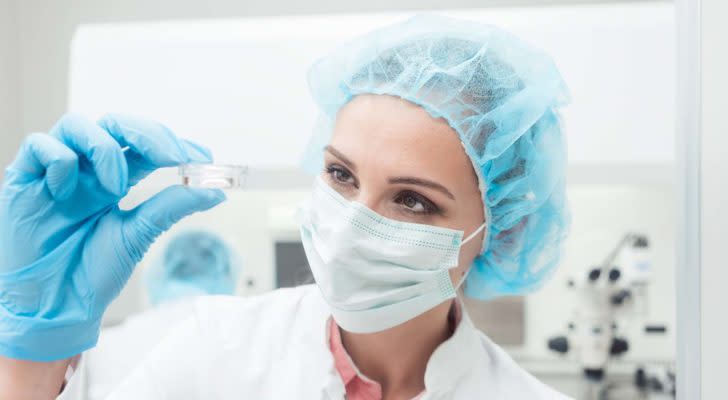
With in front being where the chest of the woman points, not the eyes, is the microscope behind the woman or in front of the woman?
behind

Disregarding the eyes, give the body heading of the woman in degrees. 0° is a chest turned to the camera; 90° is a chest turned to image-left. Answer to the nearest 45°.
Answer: approximately 45°
